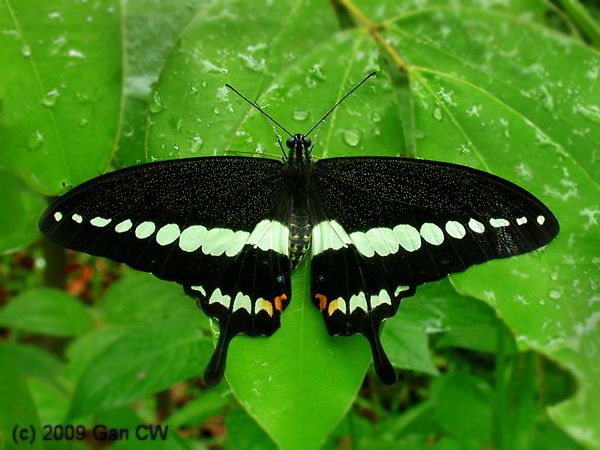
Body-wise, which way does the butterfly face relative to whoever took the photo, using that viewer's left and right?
facing away from the viewer

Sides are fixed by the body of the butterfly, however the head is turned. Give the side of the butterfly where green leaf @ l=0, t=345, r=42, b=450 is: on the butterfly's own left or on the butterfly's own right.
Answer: on the butterfly's own left
